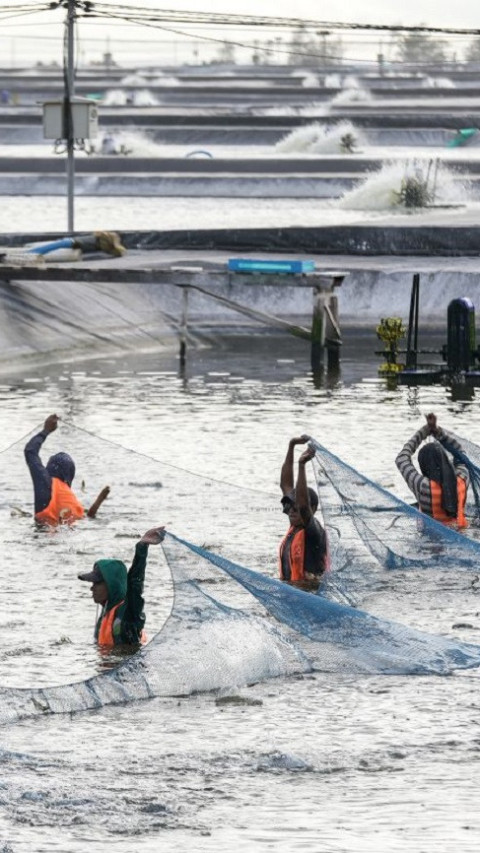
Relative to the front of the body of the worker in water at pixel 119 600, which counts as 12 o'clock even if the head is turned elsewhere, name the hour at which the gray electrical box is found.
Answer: The gray electrical box is roughly at 3 o'clock from the worker in water.

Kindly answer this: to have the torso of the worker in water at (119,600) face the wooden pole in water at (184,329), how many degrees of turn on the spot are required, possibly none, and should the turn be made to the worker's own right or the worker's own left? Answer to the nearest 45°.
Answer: approximately 90° to the worker's own right

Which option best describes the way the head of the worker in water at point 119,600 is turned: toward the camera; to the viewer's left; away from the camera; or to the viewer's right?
to the viewer's left

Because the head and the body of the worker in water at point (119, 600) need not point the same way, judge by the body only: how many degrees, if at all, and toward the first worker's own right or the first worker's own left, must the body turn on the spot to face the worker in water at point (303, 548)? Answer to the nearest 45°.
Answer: approximately 135° to the first worker's own right

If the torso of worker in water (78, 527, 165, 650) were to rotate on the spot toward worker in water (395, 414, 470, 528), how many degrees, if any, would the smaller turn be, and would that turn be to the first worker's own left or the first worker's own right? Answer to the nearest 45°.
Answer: approximately 135° to the first worker's own right

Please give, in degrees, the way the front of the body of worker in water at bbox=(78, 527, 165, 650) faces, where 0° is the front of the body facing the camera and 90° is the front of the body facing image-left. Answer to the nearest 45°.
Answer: approximately 90°

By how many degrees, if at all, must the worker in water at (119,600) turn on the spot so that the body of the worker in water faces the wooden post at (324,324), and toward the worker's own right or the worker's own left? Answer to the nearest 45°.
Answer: approximately 90° to the worker's own right

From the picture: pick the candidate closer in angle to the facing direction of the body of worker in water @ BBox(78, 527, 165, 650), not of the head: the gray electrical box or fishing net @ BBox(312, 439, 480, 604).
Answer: the gray electrical box

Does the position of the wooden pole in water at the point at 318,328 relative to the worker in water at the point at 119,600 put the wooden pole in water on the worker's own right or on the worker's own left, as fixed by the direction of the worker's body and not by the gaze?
on the worker's own right

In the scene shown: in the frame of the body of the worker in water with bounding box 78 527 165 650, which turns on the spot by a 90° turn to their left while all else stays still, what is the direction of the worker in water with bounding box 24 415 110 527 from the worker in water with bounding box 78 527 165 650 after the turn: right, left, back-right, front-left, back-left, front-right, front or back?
back
